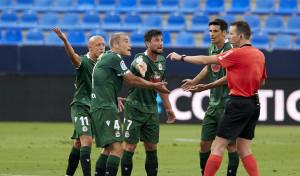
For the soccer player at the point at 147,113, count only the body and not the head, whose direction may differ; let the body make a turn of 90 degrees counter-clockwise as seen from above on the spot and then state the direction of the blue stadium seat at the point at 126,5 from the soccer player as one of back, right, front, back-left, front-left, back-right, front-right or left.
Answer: front-left

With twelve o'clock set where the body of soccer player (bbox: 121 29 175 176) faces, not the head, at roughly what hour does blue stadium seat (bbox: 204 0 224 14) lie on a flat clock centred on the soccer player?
The blue stadium seat is roughly at 8 o'clock from the soccer player.

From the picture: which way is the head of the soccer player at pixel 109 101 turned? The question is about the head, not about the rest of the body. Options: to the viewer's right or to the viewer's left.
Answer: to the viewer's right

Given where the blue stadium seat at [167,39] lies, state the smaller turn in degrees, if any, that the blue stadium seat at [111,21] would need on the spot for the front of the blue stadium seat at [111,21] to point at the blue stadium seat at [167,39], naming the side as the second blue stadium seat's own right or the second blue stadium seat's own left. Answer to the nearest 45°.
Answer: approximately 45° to the second blue stadium seat's own left

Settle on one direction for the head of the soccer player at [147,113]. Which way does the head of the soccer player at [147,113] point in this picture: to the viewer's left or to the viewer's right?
to the viewer's right

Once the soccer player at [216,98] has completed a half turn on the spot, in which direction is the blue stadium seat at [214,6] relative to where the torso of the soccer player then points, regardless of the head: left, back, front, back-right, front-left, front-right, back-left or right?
front-left
